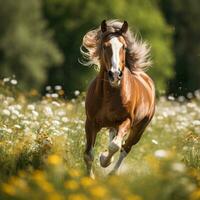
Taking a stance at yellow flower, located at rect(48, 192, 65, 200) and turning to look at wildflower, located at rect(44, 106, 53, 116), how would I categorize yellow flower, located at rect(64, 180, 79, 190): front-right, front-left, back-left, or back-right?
front-right

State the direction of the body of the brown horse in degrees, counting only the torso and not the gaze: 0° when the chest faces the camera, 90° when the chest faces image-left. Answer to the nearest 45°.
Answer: approximately 0°

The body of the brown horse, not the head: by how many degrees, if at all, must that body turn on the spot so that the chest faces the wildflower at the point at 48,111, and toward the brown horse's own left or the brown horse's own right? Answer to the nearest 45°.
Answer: approximately 135° to the brown horse's own right
